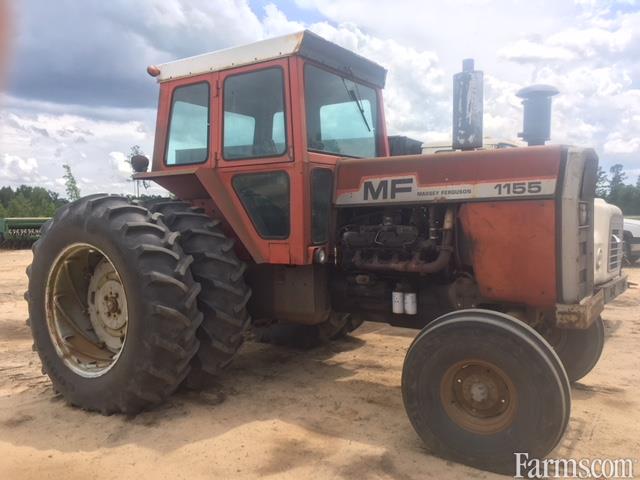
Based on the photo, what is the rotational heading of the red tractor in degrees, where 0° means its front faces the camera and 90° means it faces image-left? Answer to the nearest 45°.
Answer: approximately 315°

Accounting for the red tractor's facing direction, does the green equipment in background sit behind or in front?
behind
